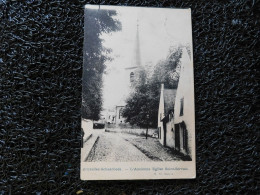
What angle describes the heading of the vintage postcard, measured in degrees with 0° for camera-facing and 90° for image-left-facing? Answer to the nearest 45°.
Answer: approximately 0°
